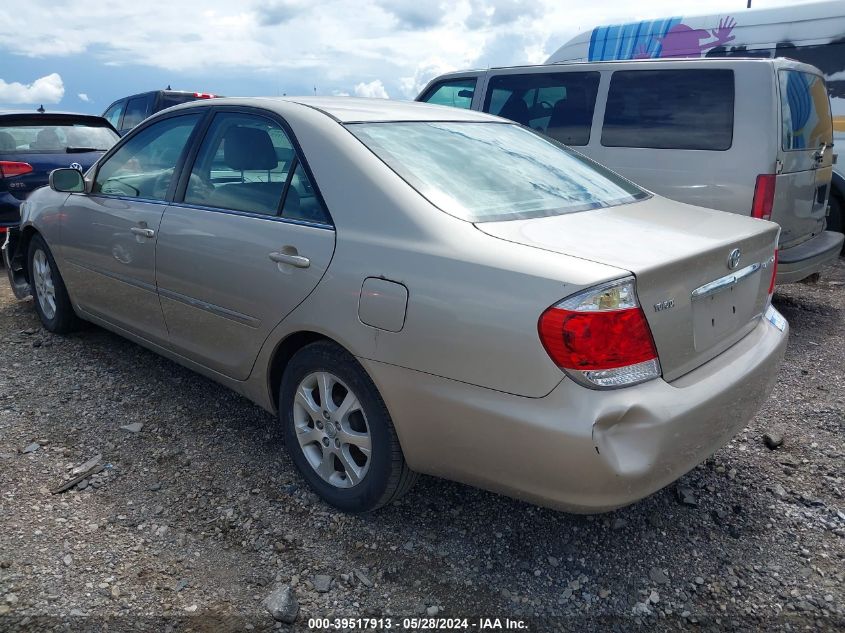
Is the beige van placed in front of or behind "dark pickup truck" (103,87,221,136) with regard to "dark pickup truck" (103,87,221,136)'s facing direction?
behind

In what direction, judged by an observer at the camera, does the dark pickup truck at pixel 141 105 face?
facing away from the viewer and to the left of the viewer

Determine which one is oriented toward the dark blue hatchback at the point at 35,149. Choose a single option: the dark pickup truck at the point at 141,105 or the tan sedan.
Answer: the tan sedan

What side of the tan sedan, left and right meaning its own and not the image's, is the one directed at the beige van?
right

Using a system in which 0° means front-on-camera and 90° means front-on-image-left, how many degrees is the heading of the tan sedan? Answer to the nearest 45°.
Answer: approximately 135°

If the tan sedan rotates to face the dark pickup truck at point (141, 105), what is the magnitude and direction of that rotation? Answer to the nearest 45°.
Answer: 0° — it already faces it

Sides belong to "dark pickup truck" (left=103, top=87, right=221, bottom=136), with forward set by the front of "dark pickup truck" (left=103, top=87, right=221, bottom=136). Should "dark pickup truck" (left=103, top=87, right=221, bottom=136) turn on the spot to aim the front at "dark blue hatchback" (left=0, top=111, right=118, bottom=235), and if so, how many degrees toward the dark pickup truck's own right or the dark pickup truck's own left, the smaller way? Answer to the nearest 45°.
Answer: approximately 135° to the dark pickup truck's own left
